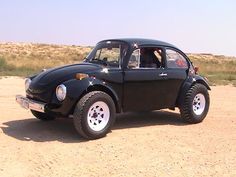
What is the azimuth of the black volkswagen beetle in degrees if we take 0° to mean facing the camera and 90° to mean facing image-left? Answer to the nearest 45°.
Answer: approximately 45°
